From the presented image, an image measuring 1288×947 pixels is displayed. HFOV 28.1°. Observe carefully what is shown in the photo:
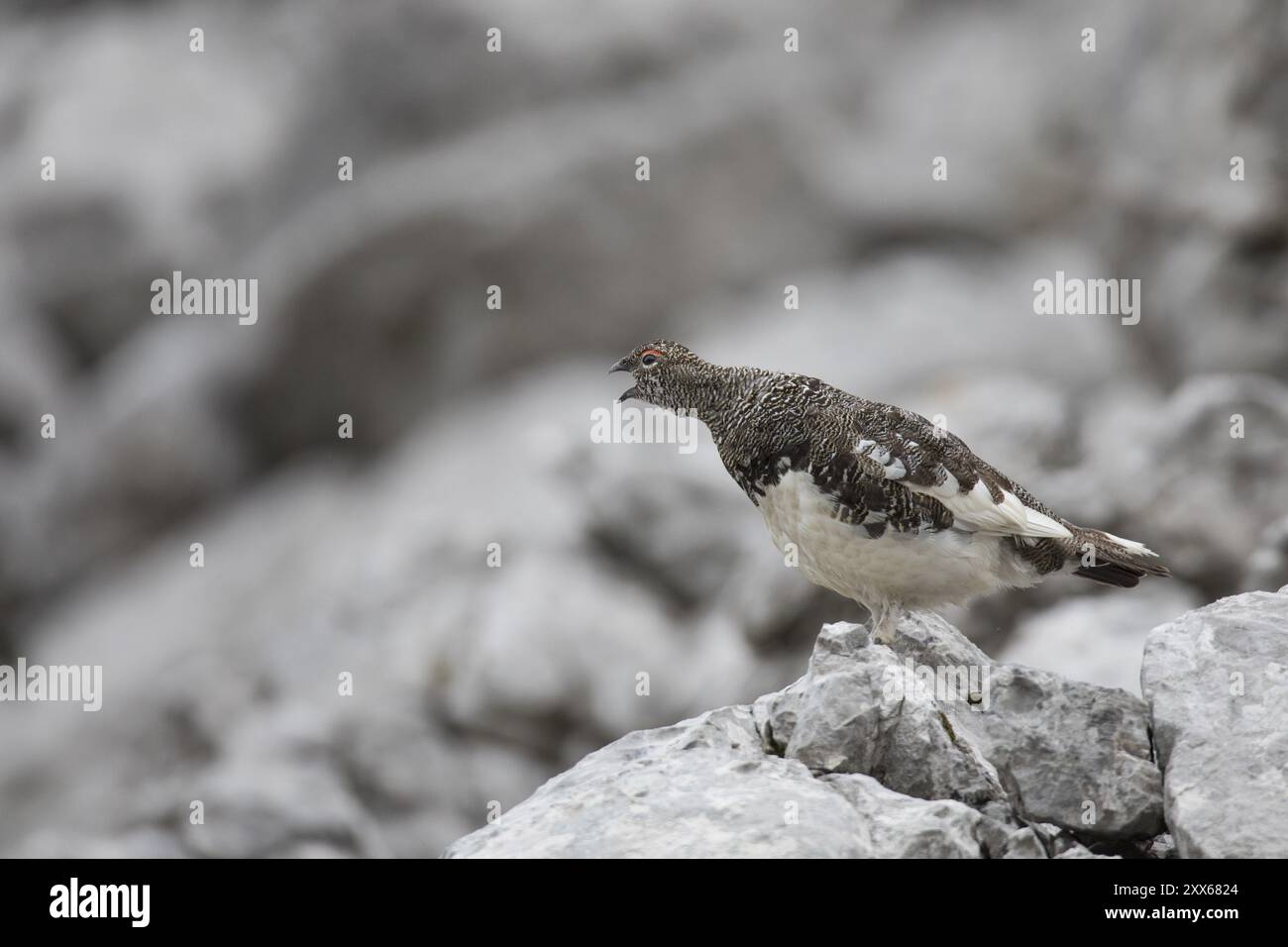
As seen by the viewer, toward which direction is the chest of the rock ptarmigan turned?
to the viewer's left

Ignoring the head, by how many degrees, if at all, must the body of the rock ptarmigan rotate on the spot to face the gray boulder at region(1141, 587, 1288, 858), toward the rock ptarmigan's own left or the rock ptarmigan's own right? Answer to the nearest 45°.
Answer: approximately 135° to the rock ptarmigan's own left

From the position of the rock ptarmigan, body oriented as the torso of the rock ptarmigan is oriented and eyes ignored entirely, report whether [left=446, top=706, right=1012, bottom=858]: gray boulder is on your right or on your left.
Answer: on your left
